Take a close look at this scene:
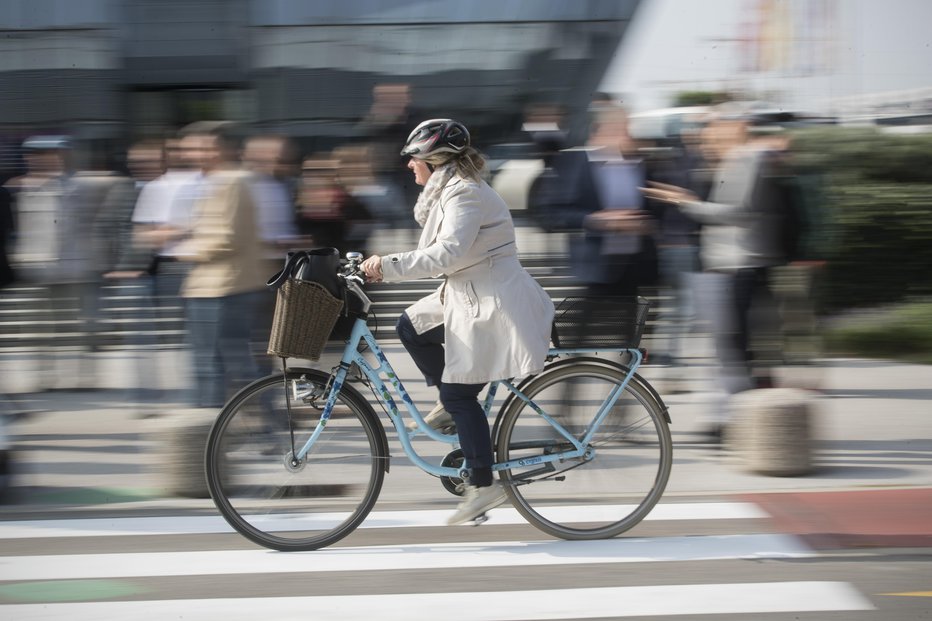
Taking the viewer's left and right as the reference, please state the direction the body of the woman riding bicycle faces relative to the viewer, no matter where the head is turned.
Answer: facing to the left of the viewer

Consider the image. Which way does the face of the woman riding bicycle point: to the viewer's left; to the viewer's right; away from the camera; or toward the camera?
to the viewer's left

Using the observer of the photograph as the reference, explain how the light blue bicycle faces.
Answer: facing to the left of the viewer

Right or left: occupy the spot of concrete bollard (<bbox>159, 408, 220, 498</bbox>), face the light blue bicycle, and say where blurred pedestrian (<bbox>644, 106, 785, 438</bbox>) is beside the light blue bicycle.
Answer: left

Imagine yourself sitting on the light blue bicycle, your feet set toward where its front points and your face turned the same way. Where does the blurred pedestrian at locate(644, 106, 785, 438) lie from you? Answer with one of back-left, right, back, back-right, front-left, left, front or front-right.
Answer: back-right

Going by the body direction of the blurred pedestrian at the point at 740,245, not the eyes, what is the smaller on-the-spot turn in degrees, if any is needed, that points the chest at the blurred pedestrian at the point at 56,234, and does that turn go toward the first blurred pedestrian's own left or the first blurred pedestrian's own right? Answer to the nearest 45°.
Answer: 0° — they already face them

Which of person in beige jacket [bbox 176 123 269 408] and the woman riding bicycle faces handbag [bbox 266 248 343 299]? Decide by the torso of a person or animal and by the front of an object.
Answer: the woman riding bicycle

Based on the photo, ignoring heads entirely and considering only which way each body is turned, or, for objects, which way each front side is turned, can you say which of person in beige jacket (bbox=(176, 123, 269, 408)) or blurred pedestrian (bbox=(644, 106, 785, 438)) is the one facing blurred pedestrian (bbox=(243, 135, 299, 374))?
blurred pedestrian (bbox=(644, 106, 785, 438))

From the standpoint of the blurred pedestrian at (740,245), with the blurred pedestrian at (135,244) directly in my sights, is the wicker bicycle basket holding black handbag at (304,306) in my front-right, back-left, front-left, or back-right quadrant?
front-left

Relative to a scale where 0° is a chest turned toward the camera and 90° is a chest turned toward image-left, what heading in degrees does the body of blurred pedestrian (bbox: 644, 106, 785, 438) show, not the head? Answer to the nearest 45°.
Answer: approximately 90°

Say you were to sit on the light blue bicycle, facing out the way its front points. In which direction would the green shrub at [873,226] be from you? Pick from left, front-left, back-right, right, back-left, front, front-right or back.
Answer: back-right
